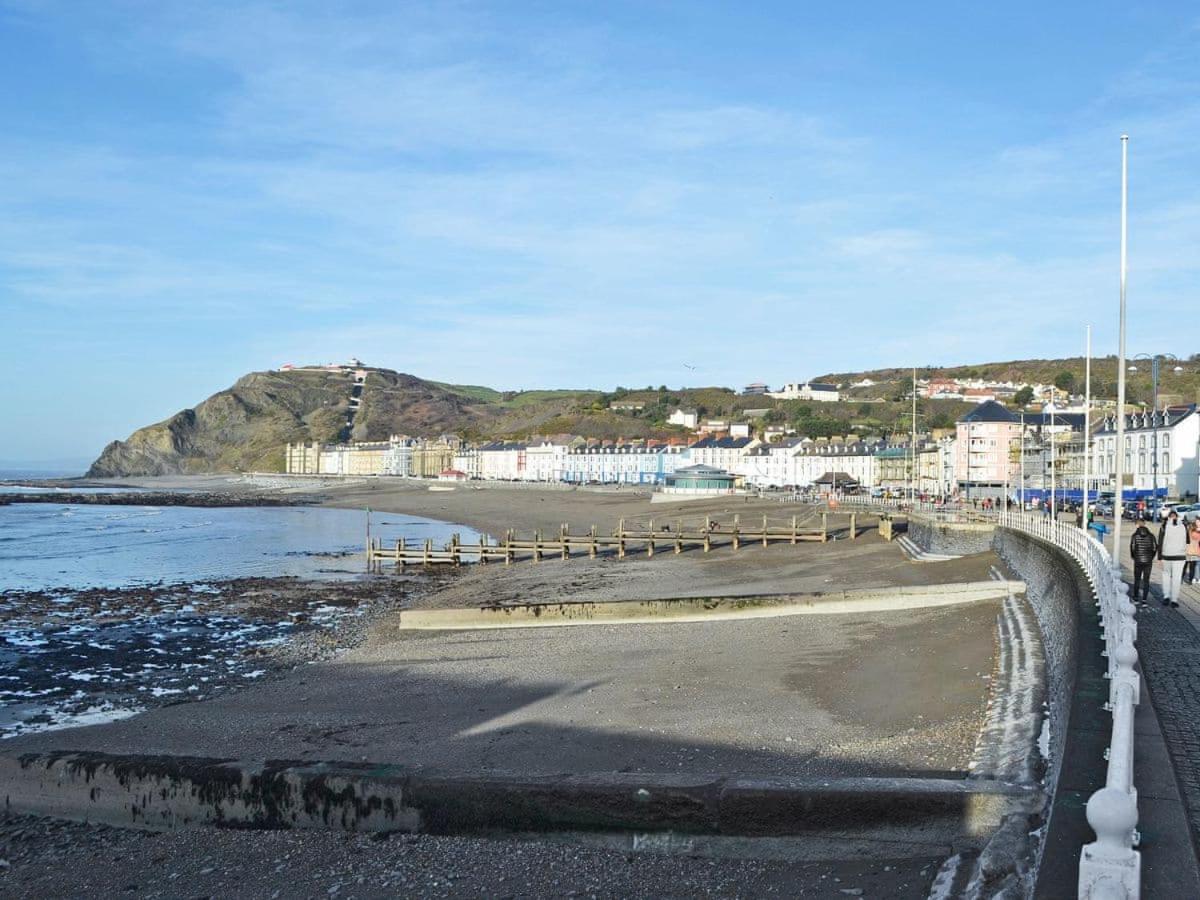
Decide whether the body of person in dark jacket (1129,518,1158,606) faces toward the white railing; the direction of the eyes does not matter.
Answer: no

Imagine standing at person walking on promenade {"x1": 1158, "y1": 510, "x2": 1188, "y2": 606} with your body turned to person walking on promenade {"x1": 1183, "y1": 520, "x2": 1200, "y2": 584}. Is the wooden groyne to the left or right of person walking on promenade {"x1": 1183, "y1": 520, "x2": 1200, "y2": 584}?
left

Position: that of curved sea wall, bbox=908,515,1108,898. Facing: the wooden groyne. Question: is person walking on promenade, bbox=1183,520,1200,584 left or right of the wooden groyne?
right
